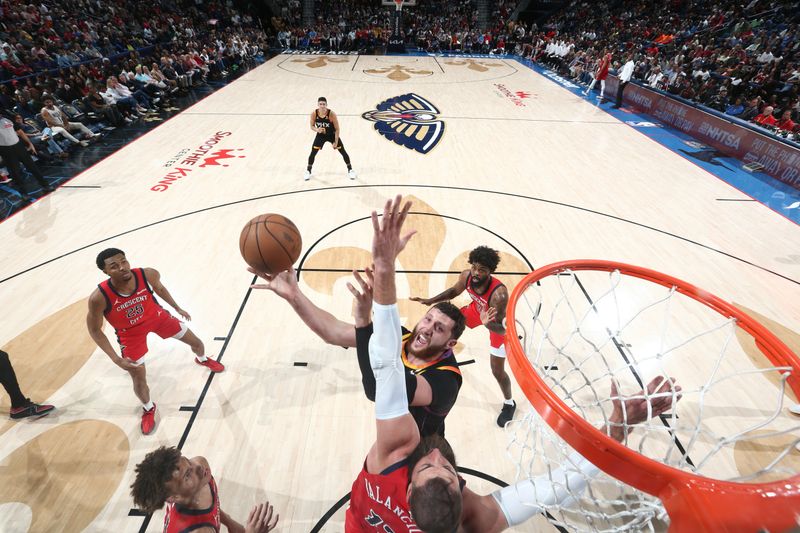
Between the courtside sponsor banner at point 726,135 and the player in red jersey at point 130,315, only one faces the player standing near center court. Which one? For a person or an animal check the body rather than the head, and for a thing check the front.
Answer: the courtside sponsor banner

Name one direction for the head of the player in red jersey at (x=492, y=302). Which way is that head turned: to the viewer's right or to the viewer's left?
to the viewer's left

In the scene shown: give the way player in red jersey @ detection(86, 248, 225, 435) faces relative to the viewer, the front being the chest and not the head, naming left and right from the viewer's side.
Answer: facing the viewer and to the right of the viewer

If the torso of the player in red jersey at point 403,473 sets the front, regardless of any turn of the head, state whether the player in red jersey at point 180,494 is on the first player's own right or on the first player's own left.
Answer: on the first player's own left

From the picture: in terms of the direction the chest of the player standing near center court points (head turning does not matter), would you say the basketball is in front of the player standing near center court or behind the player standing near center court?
in front

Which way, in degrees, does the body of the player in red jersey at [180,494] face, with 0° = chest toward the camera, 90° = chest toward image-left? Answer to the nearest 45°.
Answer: approximately 270°

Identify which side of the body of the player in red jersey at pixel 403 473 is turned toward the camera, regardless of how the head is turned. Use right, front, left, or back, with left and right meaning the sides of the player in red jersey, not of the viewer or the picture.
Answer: back

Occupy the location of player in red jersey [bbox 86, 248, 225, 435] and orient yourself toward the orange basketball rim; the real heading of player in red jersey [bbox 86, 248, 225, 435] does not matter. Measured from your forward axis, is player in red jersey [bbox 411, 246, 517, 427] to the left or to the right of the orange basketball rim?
left

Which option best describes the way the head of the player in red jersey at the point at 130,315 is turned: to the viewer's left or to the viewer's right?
to the viewer's right

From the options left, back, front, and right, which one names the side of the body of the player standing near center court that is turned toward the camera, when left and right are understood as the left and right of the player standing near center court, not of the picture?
front

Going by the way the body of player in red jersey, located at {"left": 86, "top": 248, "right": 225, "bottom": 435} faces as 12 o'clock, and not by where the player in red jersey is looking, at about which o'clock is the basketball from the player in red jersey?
The basketball is roughly at 12 o'clock from the player in red jersey.

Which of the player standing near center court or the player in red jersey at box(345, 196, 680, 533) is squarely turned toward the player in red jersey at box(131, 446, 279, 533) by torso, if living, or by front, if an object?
the player standing near center court

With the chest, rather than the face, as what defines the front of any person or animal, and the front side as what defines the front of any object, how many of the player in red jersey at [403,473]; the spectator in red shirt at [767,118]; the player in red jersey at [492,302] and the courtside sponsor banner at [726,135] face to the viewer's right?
0

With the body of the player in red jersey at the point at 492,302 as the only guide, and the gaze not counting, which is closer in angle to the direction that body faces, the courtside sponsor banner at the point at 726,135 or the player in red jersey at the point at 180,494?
the player in red jersey

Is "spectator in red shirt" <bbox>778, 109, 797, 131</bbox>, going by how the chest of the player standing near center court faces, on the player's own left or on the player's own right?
on the player's own left

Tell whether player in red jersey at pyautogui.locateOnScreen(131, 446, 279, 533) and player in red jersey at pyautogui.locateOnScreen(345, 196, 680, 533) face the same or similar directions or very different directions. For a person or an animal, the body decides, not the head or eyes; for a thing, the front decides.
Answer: same or similar directions

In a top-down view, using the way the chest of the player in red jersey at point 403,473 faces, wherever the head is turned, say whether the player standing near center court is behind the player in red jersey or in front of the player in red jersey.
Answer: in front
